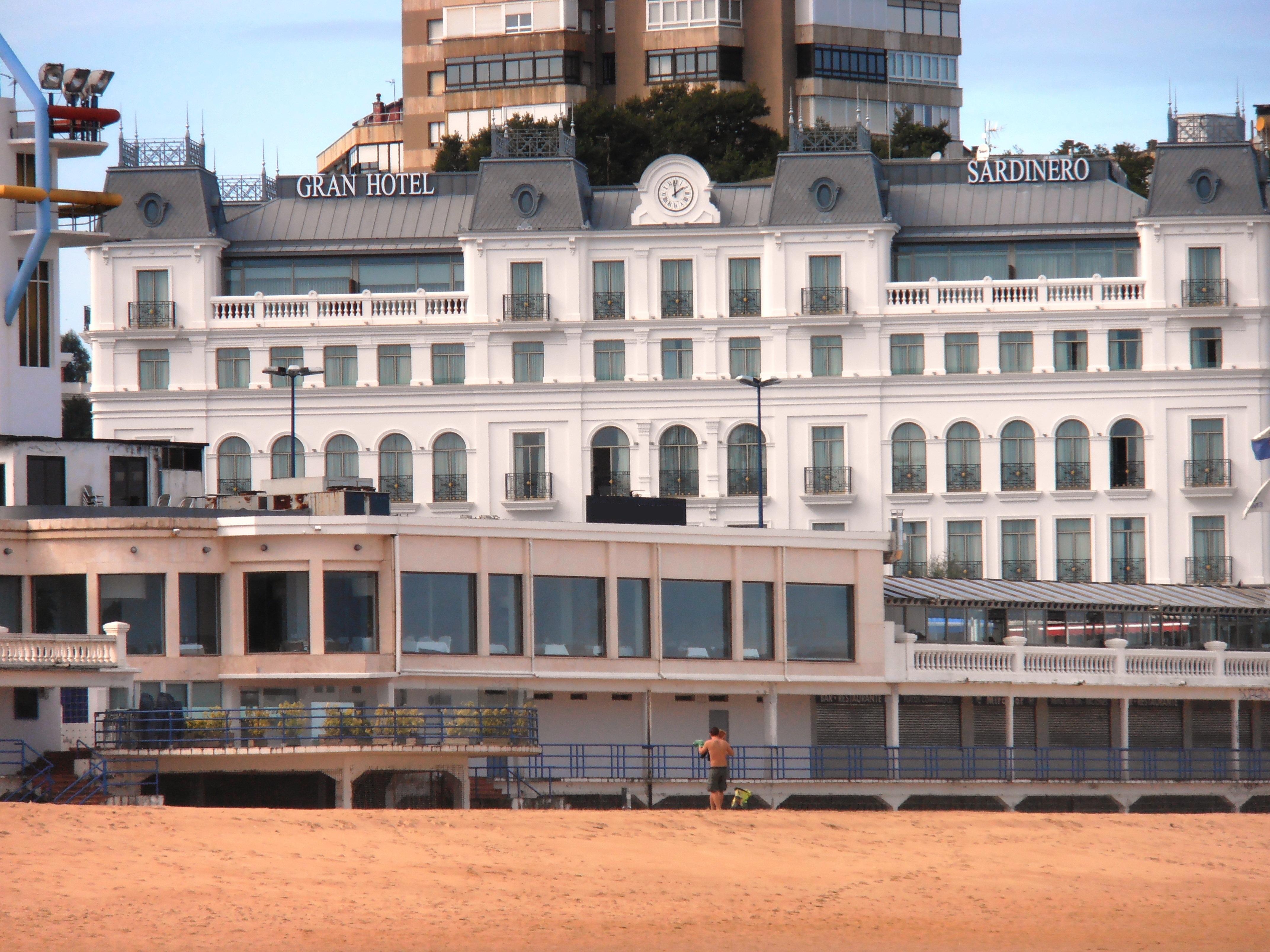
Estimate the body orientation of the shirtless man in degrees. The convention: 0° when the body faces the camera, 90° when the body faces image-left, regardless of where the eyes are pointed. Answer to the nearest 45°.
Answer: approximately 180°
